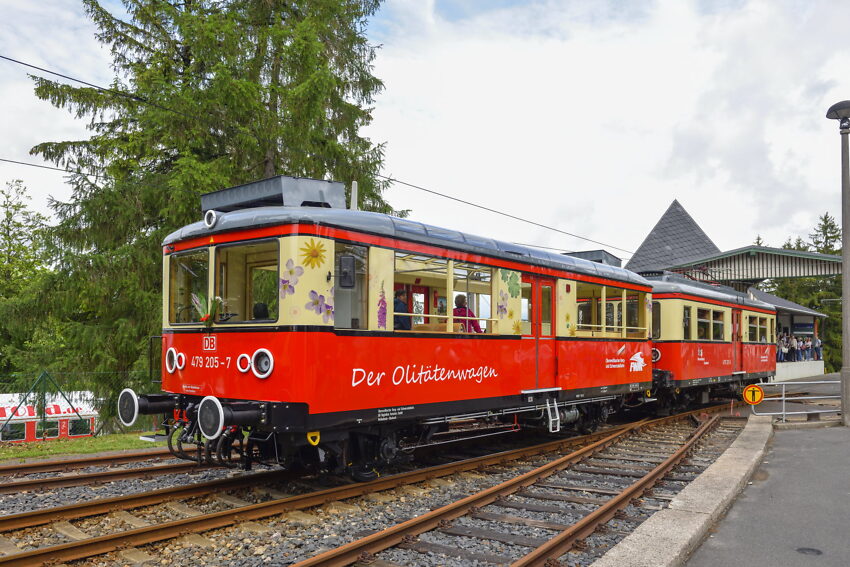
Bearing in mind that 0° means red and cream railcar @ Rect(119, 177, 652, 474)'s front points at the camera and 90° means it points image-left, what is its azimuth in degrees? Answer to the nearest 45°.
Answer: approximately 45°

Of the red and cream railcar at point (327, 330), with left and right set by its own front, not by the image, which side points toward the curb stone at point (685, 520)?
left

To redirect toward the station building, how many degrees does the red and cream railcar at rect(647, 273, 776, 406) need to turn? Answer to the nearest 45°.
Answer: approximately 135° to its right

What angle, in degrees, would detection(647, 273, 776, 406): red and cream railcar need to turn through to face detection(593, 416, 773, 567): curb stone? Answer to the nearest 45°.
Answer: approximately 45° to its left

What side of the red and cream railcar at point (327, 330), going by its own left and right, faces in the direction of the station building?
back

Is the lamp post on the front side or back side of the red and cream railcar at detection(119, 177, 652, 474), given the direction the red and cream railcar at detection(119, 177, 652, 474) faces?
on the back side
